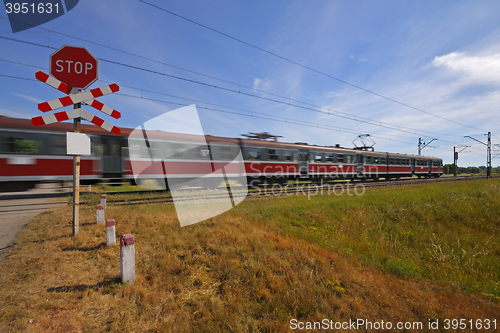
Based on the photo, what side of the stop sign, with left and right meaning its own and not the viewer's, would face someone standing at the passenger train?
back

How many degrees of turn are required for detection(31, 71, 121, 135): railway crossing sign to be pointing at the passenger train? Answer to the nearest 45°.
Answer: approximately 180°

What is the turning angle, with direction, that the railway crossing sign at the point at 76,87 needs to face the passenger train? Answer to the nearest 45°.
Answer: approximately 180°

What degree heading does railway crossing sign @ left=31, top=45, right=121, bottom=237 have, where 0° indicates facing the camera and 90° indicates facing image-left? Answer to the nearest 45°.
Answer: approximately 0°

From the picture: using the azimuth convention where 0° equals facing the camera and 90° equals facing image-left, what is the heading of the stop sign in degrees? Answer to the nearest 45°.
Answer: approximately 0°
